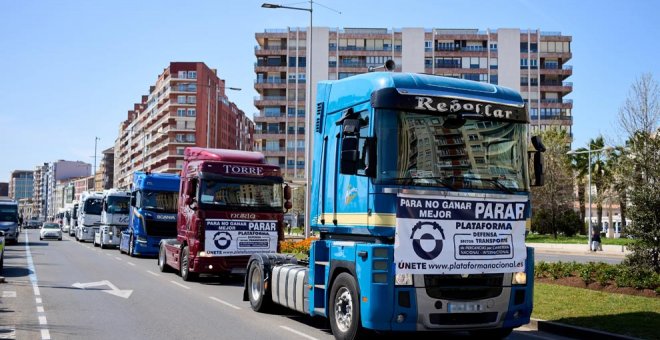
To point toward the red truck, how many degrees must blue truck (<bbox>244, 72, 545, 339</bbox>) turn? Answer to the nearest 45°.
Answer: approximately 180°

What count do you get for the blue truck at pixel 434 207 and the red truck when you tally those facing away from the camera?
0

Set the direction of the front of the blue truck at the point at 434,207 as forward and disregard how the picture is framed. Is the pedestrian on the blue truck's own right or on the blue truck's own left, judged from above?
on the blue truck's own left

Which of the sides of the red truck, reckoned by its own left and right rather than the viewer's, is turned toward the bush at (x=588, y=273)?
left

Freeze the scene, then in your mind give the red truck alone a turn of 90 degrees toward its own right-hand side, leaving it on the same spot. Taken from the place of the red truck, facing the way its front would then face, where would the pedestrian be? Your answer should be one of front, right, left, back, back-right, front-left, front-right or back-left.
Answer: back-right

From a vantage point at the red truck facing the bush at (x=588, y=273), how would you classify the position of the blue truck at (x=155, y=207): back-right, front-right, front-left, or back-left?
back-left

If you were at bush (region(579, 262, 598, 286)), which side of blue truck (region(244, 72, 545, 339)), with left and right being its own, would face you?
left

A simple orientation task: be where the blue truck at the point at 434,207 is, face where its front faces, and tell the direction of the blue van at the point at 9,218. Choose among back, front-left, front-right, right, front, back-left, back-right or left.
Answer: back

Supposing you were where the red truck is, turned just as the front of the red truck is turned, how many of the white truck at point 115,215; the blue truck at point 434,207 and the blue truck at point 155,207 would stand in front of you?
1

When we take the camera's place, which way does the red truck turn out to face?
facing the viewer

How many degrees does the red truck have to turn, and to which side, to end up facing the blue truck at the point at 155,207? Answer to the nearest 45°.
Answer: approximately 180°

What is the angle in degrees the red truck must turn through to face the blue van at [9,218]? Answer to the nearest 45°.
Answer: approximately 135° to its right

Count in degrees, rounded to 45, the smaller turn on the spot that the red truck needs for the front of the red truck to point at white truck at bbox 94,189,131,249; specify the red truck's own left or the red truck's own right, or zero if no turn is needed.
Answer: approximately 180°

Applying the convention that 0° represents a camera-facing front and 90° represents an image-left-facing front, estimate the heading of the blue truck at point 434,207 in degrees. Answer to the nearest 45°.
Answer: approximately 315°

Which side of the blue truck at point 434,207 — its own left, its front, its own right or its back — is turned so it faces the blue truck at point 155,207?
back

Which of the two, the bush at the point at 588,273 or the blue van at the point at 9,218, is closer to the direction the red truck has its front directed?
the bush
